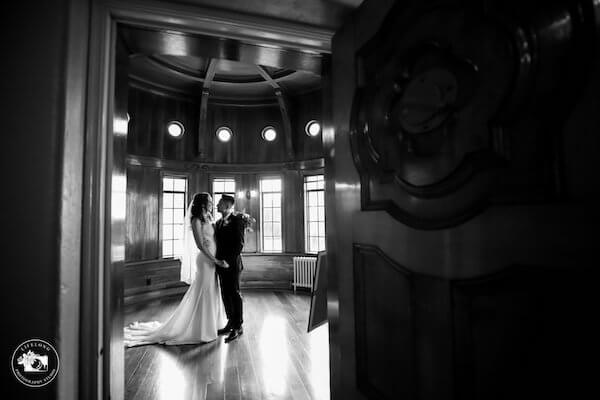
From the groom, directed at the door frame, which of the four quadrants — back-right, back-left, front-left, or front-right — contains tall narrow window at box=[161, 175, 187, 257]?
back-right

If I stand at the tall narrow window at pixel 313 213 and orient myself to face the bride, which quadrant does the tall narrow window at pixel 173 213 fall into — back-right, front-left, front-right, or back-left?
front-right

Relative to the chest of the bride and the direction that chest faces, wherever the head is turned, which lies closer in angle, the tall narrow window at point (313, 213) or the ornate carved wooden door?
the tall narrow window

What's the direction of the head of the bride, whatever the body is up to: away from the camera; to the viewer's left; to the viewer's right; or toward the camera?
to the viewer's right

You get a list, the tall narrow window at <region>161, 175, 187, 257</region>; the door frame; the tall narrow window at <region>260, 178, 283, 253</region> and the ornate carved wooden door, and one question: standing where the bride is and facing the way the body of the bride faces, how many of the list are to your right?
2

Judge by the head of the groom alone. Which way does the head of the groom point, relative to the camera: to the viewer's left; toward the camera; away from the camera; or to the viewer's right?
to the viewer's left

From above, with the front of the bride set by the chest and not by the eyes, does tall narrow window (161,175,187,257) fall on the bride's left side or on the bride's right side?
on the bride's left side

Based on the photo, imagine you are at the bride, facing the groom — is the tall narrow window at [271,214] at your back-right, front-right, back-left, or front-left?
front-left

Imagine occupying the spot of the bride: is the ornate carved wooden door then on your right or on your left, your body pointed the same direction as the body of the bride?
on your right

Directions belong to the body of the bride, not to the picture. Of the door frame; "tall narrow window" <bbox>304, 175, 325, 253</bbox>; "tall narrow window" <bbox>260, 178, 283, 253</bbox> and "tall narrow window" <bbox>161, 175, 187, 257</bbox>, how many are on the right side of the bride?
1

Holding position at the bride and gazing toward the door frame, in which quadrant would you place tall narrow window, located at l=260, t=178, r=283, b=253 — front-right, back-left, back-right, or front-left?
back-left

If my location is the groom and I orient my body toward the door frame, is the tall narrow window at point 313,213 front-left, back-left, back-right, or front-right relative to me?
back-left

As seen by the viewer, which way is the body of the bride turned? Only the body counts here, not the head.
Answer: to the viewer's right

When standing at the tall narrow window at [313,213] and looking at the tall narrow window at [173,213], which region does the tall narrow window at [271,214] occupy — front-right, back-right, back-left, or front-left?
front-right

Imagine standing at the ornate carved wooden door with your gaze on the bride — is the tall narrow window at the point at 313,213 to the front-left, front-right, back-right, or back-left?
front-right

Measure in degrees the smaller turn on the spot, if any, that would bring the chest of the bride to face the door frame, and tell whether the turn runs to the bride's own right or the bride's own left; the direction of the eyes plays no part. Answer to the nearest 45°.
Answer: approximately 90° to the bride's own right
